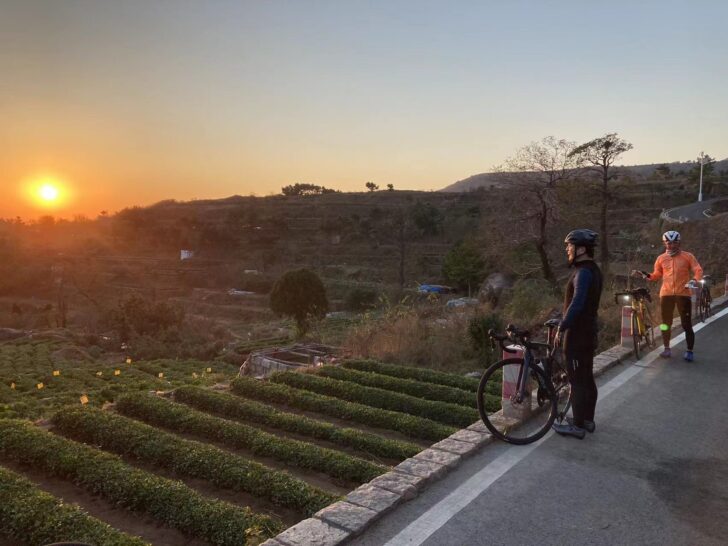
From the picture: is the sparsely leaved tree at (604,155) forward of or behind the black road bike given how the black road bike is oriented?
behind

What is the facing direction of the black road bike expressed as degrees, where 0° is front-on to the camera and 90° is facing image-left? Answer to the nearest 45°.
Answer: approximately 45°

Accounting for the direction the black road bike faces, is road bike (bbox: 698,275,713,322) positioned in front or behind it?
behind

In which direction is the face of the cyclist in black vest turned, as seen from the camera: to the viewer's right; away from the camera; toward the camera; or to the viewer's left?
to the viewer's left

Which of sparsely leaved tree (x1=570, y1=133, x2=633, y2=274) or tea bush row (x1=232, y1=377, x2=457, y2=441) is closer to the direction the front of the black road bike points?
the tea bush row

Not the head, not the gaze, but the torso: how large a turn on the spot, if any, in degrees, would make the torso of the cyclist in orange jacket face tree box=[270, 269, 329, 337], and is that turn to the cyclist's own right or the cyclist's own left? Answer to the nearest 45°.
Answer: approximately 135° to the cyclist's own right

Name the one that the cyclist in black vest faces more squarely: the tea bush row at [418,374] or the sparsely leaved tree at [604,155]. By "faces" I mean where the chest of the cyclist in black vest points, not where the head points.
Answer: the tea bush row

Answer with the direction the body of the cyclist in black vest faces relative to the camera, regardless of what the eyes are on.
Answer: to the viewer's left

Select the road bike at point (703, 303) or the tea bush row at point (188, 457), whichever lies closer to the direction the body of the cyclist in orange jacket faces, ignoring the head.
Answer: the tea bush row
